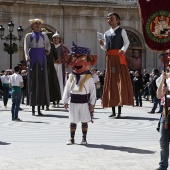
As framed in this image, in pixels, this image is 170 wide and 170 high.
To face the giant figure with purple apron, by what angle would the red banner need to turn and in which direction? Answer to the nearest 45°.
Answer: approximately 135° to its right

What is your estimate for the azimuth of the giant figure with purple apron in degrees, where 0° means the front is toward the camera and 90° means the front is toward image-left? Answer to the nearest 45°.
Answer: approximately 0°

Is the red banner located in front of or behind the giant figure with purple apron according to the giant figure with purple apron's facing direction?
in front

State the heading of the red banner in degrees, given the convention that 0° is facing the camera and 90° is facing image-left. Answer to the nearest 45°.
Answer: approximately 0°

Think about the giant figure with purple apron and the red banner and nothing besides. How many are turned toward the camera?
2
